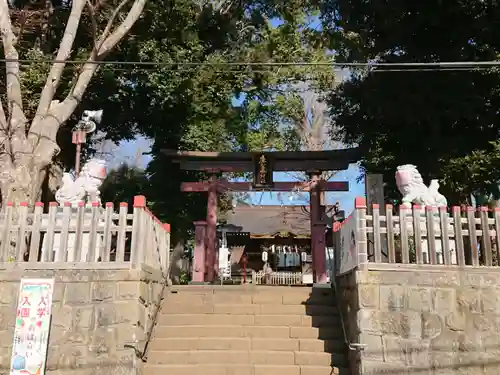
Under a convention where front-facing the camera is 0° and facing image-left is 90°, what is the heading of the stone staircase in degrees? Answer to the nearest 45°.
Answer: approximately 0°

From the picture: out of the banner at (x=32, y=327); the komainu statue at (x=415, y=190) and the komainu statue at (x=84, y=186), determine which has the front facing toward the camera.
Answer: the banner

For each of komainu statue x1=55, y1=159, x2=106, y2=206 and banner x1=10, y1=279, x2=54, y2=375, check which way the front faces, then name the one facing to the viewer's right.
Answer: the komainu statue

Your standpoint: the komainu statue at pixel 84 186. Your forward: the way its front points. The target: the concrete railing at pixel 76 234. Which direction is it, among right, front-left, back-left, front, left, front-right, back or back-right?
right

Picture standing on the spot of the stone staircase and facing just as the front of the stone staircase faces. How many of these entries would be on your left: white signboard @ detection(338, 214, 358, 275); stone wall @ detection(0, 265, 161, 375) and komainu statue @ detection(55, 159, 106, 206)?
1

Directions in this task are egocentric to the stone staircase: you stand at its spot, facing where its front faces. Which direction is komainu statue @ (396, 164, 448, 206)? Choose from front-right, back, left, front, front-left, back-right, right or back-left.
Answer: left

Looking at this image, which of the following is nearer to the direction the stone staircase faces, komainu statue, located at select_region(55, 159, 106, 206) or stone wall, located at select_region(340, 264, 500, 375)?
the stone wall

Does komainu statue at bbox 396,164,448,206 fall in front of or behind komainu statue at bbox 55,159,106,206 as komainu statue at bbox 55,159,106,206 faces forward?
in front

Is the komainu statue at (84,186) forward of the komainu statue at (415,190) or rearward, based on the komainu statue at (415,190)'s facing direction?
forward

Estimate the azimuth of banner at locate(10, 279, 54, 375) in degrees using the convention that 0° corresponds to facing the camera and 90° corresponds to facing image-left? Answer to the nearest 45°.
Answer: approximately 0°

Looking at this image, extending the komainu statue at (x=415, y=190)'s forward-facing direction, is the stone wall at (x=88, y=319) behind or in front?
in front

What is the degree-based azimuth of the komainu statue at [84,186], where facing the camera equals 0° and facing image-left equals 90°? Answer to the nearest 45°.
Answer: approximately 270°

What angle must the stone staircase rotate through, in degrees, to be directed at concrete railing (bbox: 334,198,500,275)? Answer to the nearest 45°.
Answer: approximately 45° to its left

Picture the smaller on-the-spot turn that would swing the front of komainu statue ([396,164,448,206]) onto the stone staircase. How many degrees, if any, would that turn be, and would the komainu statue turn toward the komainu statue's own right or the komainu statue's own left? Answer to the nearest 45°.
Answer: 0° — it already faces it
